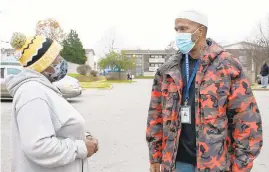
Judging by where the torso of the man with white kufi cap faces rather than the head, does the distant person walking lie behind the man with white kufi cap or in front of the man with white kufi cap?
behind

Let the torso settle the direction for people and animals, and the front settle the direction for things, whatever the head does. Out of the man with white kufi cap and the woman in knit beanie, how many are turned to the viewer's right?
1

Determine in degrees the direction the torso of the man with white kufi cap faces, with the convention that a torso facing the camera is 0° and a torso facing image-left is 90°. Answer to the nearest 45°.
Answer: approximately 45°

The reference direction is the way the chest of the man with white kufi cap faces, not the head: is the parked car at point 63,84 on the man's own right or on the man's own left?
on the man's own right

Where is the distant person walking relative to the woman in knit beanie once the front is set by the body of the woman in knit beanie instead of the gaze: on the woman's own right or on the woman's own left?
on the woman's own left

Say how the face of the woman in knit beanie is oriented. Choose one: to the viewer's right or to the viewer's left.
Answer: to the viewer's right

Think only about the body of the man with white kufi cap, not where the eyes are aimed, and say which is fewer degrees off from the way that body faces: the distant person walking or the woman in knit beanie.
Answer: the woman in knit beanie

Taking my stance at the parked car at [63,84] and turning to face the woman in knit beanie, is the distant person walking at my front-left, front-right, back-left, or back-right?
back-left

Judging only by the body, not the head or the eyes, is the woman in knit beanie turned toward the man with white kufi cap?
yes

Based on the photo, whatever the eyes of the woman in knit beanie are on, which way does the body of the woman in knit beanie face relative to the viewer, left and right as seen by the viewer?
facing to the right of the viewer

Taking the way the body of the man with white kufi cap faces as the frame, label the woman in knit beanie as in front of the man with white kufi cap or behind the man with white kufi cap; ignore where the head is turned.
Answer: in front

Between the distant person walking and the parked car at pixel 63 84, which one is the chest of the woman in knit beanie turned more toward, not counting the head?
the distant person walking

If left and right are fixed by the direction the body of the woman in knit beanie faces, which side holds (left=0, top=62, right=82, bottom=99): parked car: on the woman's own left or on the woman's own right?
on the woman's own left
